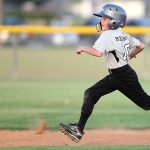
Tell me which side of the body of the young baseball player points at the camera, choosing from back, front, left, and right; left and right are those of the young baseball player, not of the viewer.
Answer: left
